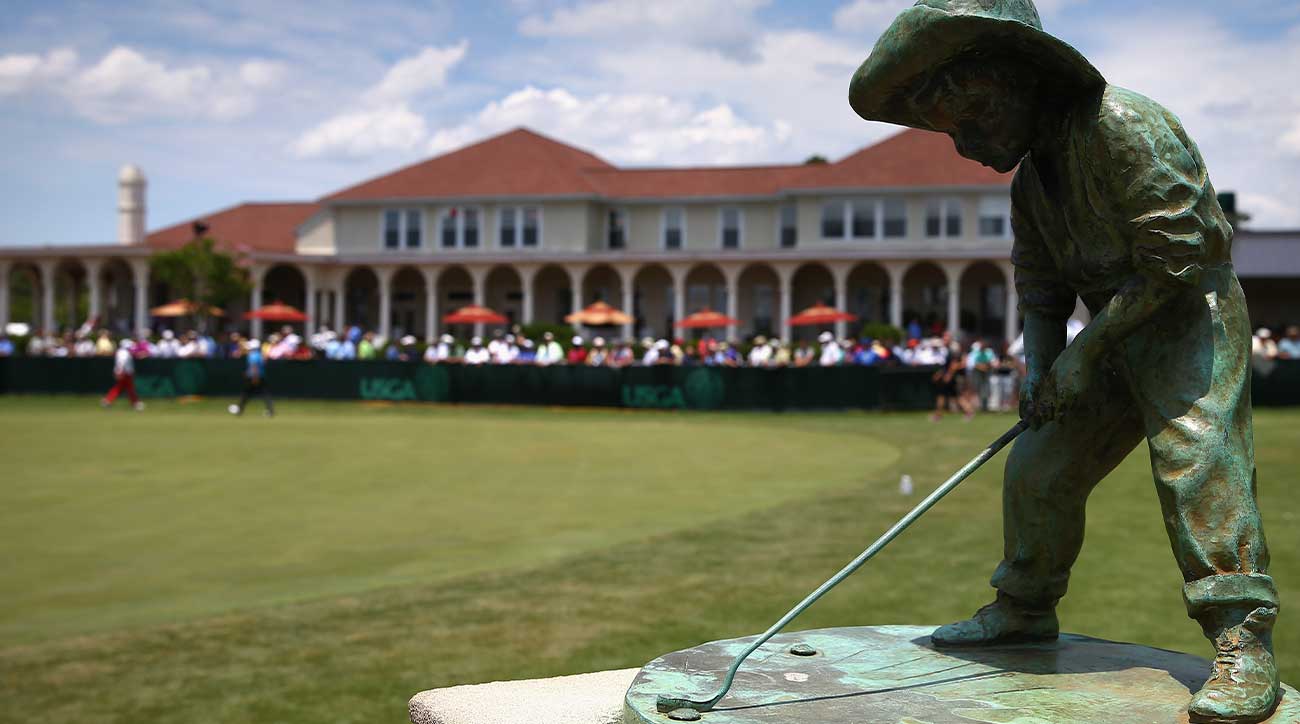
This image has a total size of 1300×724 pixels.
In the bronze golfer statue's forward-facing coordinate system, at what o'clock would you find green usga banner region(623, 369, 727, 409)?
The green usga banner is roughly at 4 o'clock from the bronze golfer statue.

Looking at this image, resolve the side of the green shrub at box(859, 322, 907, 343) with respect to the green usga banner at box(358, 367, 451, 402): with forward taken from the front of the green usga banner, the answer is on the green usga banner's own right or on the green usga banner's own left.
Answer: on the green usga banner's own left

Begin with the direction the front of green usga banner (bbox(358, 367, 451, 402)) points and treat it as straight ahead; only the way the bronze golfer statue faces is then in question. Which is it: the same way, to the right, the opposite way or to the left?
to the right

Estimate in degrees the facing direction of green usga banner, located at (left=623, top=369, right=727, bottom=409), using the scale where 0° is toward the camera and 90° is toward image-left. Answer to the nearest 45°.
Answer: approximately 0°

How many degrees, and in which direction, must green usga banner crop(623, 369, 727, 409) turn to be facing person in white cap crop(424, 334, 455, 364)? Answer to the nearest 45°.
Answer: approximately 135° to its right

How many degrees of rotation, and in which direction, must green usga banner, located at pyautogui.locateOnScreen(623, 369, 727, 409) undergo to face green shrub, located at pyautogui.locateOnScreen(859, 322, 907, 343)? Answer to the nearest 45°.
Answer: approximately 180°

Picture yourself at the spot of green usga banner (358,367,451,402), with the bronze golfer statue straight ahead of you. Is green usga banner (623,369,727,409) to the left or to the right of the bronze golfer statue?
left

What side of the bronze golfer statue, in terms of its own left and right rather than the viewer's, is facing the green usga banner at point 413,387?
right

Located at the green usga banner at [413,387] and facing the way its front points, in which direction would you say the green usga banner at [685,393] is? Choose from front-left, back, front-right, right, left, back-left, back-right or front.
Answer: front-left

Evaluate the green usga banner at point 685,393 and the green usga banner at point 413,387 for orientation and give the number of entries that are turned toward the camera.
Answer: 2

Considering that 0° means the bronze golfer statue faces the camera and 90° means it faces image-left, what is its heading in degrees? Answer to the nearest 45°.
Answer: approximately 45°

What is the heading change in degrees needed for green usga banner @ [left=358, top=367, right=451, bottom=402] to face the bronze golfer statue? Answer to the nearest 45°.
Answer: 0° — it already faces it
